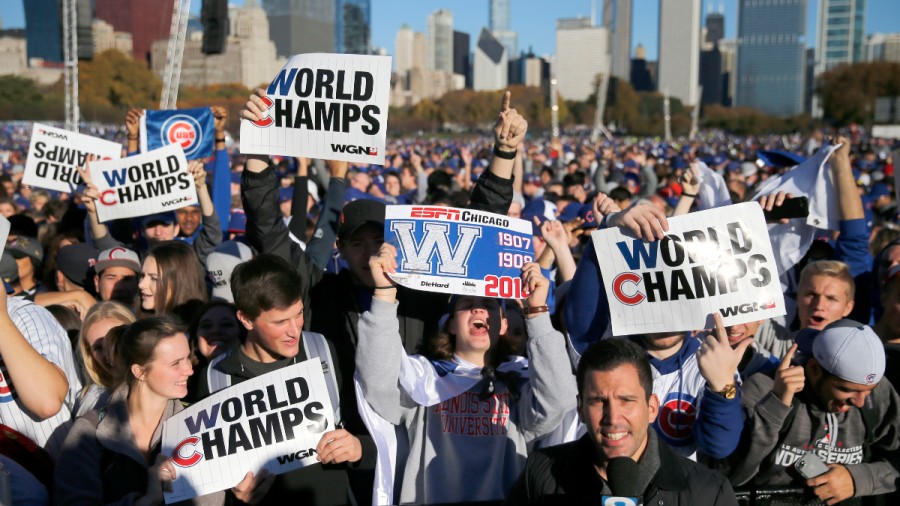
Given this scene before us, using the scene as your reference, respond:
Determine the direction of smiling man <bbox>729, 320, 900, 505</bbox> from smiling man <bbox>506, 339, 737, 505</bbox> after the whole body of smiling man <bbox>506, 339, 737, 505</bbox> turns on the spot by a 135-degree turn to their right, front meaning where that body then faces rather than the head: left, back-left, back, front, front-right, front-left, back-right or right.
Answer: right

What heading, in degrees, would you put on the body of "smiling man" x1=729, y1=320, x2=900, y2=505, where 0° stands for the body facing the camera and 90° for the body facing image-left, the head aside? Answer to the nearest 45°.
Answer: approximately 0°

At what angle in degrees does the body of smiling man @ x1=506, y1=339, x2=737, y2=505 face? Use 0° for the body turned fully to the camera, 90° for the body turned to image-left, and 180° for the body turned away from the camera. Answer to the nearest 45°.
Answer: approximately 0°
